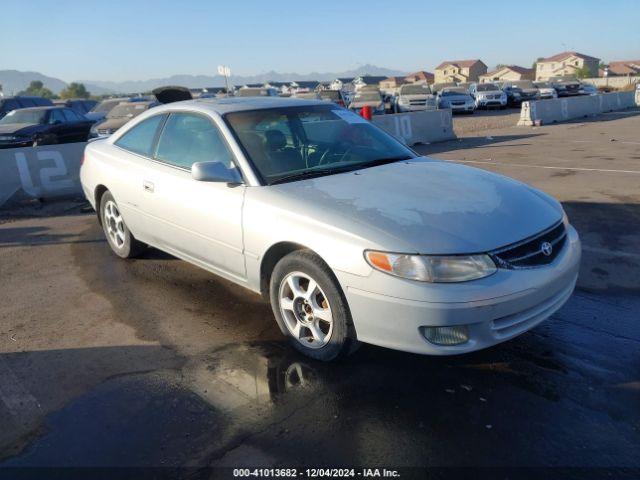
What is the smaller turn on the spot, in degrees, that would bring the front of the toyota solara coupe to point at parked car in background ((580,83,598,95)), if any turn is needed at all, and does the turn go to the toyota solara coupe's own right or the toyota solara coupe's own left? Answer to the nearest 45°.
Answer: approximately 90° to the toyota solara coupe's own left

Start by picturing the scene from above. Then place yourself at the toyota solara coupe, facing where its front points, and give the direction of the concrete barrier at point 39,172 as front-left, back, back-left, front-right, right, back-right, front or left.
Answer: back

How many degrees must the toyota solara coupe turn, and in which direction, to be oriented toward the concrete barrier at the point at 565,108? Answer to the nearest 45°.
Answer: approximately 90° to its left

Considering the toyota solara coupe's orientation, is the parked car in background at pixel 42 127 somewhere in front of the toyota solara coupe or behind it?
behind

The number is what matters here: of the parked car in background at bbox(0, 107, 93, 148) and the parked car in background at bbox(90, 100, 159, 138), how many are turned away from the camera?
0

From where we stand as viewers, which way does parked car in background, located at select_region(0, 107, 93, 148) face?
facing the viewer and to the left of the viewer

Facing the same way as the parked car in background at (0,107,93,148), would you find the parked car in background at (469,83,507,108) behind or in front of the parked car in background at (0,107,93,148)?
behind

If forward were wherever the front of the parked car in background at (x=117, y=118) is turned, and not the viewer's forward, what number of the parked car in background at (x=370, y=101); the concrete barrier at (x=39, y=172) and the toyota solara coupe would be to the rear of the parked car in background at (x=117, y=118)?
1

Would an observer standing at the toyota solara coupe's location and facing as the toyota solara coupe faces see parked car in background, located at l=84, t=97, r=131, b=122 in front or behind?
behind

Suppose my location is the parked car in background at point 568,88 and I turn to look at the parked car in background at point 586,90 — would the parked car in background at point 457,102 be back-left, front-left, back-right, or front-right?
back-right

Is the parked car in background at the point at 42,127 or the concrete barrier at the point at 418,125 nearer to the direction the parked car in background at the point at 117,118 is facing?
the parked car in background

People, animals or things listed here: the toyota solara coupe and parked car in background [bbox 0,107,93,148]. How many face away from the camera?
0

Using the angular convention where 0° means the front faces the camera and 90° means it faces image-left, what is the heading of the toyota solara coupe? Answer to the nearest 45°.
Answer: approximately 315°
